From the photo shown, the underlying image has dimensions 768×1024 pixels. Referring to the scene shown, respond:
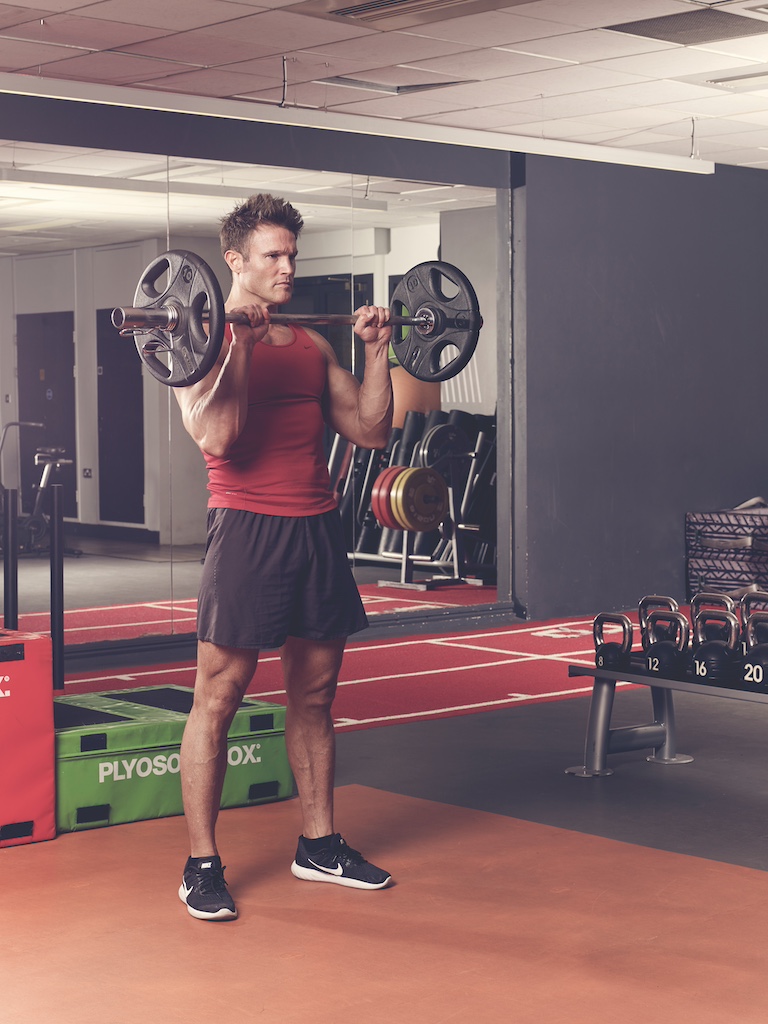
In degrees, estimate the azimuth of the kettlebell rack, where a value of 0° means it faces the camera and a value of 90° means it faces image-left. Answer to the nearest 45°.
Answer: approximately 45°

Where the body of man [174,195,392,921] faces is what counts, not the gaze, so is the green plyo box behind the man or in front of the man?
behind

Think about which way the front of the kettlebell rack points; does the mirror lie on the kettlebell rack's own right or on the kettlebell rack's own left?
on the kettlebell rack's own right

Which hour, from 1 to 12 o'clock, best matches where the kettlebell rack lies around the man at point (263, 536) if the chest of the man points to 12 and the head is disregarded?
The kettlebell rack is roughly at 9 o'clock from the man.

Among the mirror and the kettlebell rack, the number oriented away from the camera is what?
0

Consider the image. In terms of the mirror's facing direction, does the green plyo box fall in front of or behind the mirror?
in front

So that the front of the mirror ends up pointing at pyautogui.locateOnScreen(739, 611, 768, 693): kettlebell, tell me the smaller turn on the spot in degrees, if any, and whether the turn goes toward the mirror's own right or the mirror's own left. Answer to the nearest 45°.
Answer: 0° — it already faces it

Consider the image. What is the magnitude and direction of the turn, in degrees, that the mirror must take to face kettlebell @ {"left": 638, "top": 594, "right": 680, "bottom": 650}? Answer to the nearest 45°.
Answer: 0° — it already faces it

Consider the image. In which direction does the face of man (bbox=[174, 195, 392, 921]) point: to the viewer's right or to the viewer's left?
to the viewer's right

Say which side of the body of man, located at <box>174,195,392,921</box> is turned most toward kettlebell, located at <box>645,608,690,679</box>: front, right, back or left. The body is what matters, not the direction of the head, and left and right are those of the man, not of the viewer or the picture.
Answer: left

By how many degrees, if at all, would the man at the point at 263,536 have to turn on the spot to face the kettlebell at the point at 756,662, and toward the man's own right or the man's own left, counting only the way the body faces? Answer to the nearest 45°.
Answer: approximately 90° to the man's own left
